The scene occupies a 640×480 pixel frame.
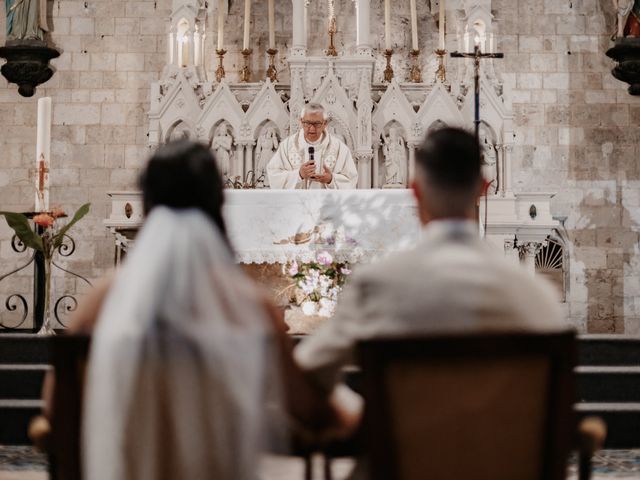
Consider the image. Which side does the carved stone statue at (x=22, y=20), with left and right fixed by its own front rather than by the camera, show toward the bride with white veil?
front

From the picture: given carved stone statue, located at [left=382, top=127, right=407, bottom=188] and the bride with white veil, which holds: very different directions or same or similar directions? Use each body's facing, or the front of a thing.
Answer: very different directions

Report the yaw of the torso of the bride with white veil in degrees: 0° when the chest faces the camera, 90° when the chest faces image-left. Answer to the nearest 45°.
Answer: approximately 180°

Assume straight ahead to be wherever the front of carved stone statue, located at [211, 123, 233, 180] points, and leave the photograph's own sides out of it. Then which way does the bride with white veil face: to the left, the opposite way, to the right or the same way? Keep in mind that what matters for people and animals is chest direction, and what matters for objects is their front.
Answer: the opposite way

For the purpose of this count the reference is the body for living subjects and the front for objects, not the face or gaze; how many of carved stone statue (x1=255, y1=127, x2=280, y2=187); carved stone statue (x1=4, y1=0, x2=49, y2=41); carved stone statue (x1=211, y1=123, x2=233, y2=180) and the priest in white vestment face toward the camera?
4

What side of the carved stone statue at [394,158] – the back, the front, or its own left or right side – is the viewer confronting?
front

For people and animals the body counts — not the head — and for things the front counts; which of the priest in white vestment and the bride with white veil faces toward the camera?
the priest in white vestment

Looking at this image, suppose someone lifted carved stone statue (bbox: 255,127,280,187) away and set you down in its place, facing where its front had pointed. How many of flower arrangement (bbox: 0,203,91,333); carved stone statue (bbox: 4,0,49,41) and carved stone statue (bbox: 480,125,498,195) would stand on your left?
1

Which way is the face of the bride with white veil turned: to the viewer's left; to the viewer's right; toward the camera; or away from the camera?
away from the camera

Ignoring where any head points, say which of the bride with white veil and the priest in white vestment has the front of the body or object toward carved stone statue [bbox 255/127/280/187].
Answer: the bride with white veil

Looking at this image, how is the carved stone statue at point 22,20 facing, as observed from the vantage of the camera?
facing the viewer

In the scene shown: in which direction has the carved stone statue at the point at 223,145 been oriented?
toward the camera

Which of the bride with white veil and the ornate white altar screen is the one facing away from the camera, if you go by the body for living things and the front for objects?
the bride with white veil

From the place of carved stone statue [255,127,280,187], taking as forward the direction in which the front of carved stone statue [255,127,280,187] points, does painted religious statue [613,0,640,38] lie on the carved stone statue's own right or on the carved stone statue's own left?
on the carved stone statue's own left

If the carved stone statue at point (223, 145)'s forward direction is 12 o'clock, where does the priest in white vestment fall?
The priest in white vestment is roughly at 11 o'clock from the carved stone statue.

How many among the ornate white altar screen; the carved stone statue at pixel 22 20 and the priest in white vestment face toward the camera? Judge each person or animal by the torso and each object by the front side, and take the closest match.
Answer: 3

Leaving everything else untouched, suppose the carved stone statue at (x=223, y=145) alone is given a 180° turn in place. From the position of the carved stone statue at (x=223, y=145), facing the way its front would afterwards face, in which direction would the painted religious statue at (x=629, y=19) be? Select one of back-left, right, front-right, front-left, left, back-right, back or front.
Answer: right
